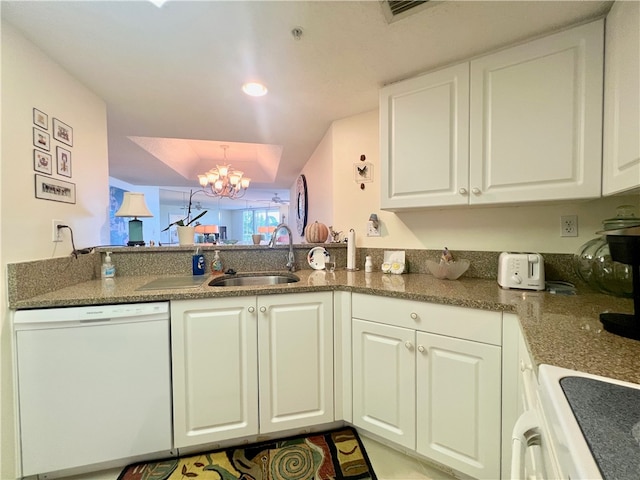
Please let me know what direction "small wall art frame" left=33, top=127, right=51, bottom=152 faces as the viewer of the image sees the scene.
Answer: facing the viewer and to the right of the viewer

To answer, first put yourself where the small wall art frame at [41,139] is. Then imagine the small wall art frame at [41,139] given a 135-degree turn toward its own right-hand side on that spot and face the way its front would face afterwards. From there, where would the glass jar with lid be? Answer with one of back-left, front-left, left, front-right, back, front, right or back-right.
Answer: back-left

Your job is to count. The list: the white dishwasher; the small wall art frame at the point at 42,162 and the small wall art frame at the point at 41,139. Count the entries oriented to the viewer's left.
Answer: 0

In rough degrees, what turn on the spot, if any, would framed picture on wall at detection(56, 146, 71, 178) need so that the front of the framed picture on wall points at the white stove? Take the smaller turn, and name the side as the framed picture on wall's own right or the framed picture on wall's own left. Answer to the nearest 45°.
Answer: approximately 45° to the framed picture on wall's own right

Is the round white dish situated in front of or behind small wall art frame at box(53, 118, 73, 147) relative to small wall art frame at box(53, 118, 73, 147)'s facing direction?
in front

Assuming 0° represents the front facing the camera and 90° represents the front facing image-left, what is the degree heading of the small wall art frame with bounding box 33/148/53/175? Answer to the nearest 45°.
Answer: approximately 315°

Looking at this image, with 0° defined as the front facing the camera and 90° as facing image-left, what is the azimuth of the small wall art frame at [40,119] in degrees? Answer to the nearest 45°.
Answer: approximately 315°

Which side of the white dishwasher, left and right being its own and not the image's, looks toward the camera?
front

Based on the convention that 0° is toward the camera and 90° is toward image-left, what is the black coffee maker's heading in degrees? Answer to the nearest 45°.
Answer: approximately 90°

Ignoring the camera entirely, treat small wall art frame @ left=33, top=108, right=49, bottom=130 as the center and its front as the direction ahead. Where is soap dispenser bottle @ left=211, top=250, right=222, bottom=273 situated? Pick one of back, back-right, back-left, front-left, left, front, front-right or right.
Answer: front-left

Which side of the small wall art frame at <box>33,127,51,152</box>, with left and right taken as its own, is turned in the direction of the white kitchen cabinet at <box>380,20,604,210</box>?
front

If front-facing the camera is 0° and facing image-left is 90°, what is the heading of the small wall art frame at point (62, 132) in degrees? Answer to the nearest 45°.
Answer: approximately 315°

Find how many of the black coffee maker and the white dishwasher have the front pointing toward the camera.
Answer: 1

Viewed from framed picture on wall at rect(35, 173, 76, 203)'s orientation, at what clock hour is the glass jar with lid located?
The glass jar with lid is roughly at 12 o'clock from the framed picture on wall.

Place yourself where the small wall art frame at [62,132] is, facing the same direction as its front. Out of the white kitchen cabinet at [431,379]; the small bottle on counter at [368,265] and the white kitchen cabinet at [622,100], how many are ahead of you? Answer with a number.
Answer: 3

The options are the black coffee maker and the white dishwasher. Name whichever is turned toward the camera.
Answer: the white dishwasher

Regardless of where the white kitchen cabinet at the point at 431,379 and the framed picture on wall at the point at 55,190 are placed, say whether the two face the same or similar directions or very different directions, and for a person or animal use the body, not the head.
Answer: very different directions
